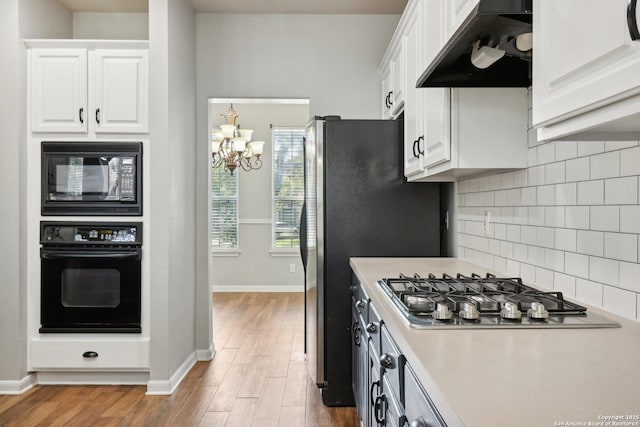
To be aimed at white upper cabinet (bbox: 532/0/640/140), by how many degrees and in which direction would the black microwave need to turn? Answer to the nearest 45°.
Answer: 0° — it already faces it

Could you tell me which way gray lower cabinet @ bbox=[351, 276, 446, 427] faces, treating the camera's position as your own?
facing to the left of the viewer

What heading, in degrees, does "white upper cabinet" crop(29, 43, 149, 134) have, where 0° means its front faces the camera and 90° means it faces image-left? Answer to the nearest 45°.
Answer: approximately 0°

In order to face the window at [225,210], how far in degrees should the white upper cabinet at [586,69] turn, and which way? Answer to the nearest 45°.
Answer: approximately 90° to its right

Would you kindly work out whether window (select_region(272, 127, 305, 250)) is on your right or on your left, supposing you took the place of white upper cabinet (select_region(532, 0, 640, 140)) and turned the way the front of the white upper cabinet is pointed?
on your right

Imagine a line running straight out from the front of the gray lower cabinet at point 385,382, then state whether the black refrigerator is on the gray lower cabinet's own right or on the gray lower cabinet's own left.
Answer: on the gray lower cabinet's own right

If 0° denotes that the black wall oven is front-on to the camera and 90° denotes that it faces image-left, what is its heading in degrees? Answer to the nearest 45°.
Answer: approximately 0°

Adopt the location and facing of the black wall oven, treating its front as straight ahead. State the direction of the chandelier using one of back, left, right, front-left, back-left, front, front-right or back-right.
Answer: back-left
